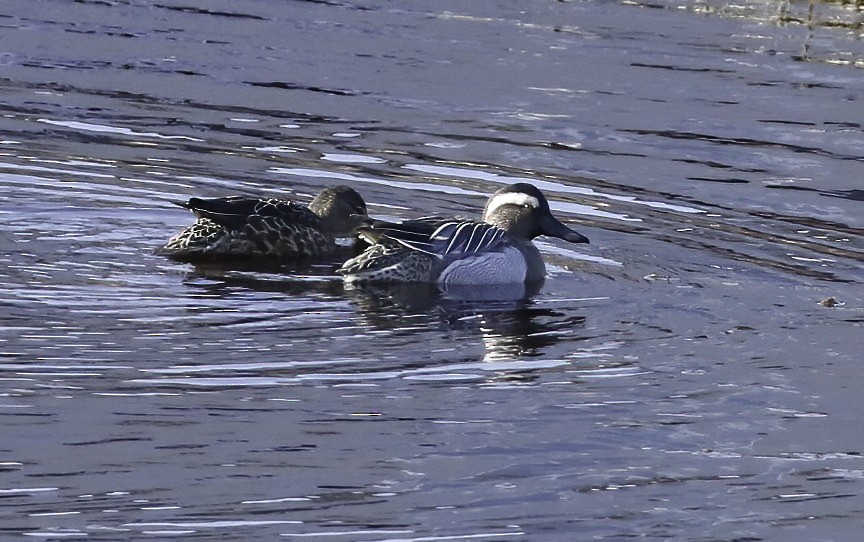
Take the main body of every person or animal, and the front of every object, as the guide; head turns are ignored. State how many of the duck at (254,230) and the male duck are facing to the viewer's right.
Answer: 2

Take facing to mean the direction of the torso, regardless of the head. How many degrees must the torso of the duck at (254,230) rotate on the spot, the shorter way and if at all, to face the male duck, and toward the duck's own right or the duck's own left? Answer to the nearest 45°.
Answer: approximately 45° to the duck's own right

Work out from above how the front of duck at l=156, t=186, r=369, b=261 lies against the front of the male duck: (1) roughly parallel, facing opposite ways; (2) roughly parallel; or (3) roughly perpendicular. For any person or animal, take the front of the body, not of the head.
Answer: roughly parallel

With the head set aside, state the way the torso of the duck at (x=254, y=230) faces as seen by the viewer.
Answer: to the viewer's right

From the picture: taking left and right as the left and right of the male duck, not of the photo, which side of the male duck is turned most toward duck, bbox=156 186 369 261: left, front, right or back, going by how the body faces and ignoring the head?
back

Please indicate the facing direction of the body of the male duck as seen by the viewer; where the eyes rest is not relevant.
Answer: to the viewer's right
